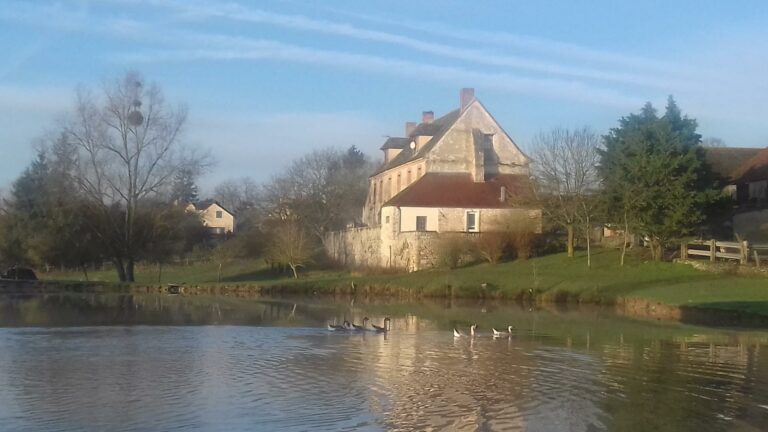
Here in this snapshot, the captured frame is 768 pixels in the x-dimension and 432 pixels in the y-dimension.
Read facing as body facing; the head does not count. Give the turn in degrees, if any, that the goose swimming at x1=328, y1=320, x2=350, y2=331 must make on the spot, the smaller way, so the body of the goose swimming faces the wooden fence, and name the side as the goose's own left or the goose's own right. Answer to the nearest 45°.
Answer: approximately 45° to the goose's own left

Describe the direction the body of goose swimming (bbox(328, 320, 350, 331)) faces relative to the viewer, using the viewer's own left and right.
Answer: facing to the right of the viewer
